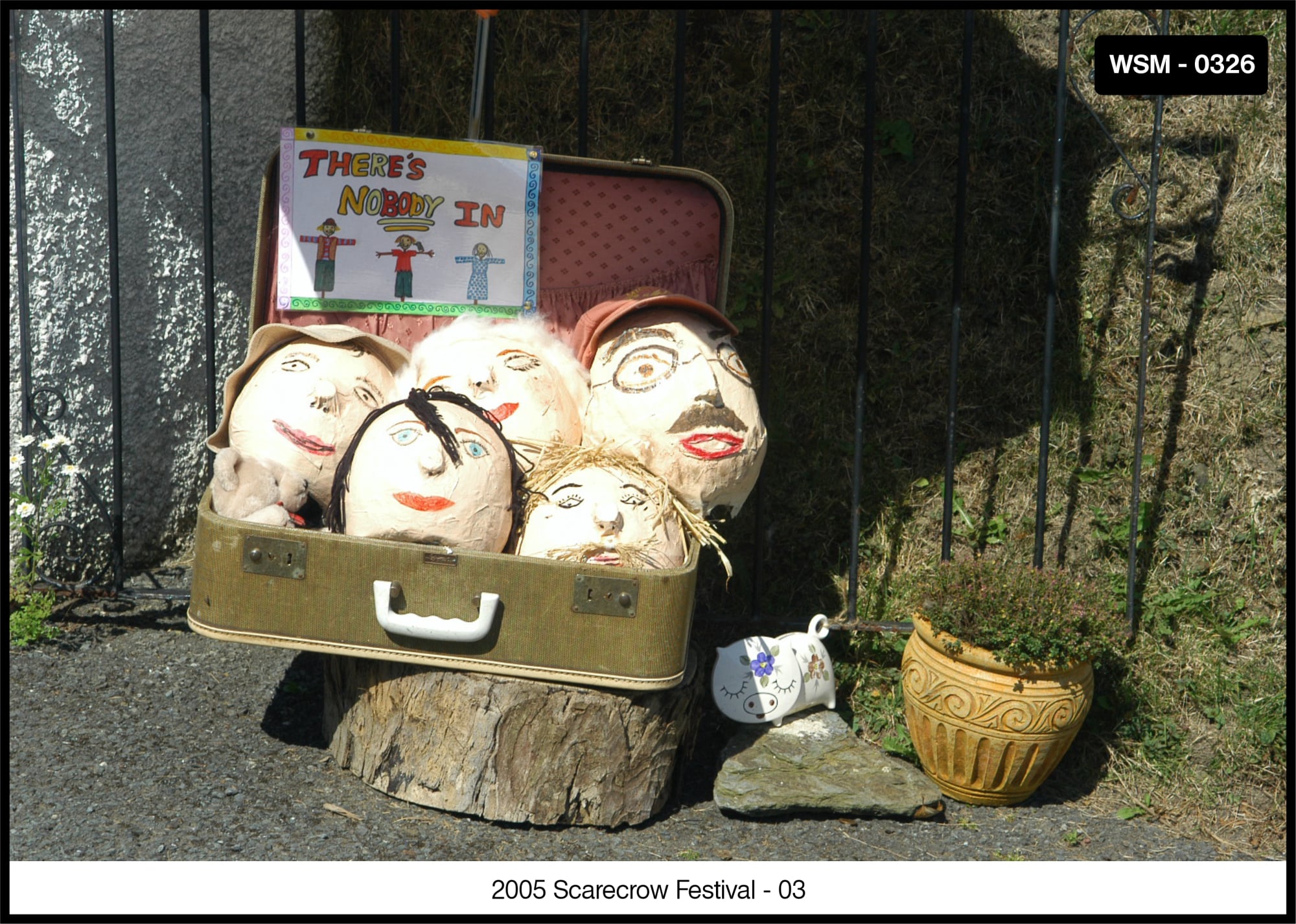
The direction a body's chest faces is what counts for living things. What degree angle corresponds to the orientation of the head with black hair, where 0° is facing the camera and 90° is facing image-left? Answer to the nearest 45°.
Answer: approximately 0°

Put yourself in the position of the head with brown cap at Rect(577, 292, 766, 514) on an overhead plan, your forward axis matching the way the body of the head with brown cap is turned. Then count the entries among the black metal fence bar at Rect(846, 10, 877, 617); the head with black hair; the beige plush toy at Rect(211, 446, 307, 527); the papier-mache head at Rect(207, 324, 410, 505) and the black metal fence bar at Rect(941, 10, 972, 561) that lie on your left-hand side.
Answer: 2

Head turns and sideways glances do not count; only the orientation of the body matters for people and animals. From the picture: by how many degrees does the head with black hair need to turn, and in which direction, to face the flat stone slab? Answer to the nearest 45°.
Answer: approximately 90° to its left

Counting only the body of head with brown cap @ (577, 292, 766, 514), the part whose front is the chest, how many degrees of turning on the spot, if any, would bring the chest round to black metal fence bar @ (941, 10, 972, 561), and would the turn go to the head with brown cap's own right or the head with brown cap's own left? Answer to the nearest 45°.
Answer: approximately 90° to the head with brown cap's own left

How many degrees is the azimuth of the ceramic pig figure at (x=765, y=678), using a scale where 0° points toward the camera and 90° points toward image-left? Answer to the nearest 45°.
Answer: approximately 45°

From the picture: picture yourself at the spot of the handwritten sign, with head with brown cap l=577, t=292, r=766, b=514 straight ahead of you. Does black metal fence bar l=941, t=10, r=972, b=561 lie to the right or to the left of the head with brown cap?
left

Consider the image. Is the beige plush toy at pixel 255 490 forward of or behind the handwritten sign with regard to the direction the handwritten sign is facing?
forward
